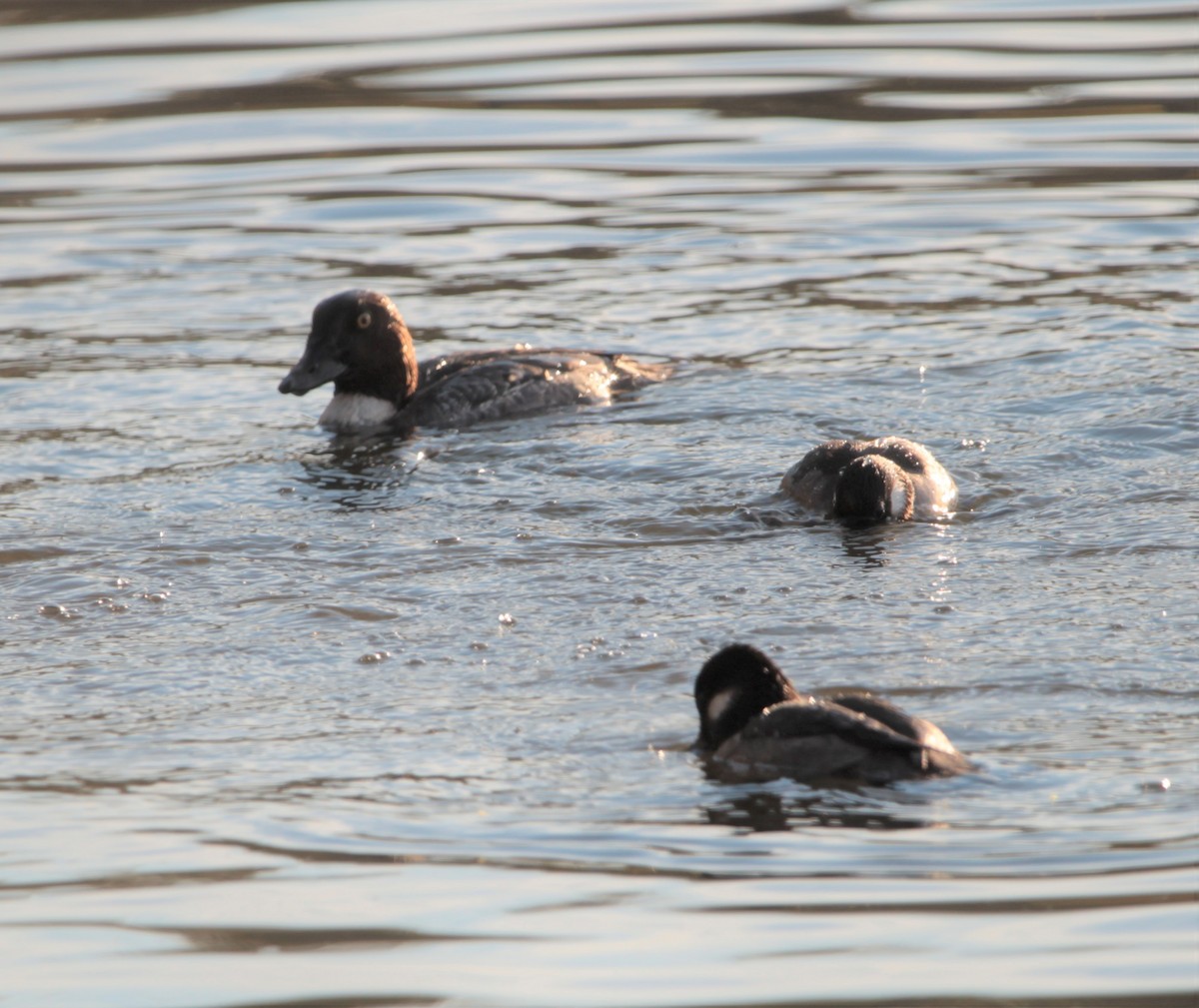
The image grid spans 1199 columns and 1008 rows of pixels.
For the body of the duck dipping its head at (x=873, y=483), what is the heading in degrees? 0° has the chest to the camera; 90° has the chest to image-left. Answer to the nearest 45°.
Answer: approximately 0°

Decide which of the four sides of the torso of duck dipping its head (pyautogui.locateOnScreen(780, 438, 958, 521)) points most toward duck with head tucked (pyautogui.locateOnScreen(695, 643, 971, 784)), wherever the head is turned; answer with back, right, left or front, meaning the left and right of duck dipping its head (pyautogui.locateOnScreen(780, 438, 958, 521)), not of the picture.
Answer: front

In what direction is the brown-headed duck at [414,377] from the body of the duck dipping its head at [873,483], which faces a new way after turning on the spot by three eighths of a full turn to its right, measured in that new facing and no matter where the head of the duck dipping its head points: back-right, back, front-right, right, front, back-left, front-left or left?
front
